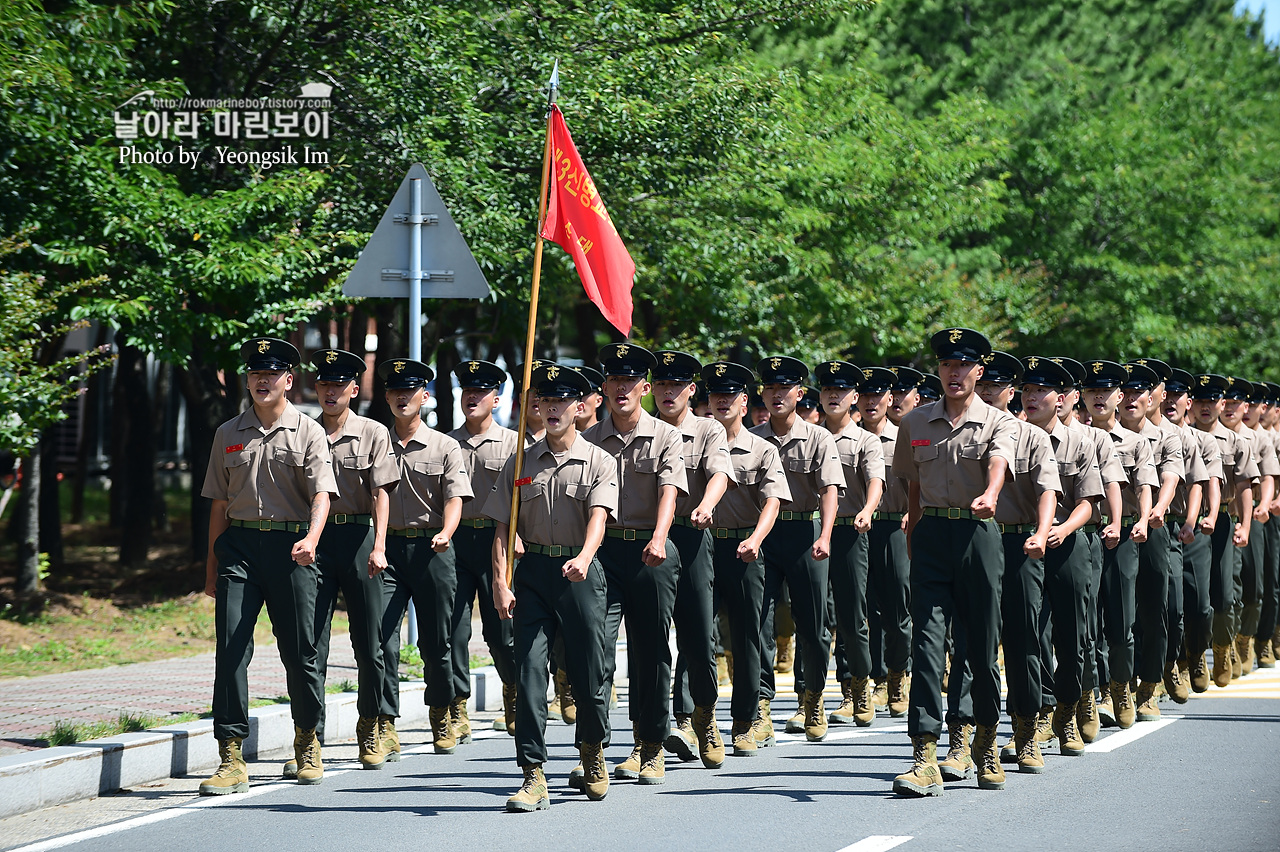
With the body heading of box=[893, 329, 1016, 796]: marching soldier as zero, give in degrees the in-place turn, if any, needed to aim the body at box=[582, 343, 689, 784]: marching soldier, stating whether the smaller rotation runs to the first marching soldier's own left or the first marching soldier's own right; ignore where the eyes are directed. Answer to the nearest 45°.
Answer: approximately 90° to the first marching soldier's own right

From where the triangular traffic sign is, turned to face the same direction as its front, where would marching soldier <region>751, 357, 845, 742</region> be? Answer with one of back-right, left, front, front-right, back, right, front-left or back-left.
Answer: back-right

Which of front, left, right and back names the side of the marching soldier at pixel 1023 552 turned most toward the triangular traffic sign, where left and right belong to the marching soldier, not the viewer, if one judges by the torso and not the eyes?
right

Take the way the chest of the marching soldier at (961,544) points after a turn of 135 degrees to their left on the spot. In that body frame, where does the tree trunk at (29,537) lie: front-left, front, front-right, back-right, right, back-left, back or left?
left

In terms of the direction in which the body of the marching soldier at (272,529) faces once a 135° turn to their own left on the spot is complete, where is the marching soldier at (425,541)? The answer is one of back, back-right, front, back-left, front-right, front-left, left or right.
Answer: front

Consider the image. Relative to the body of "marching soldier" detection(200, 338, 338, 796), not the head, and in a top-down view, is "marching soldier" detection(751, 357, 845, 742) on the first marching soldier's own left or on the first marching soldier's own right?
on the first marching soldier's own left

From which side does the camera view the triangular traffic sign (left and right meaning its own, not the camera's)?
back

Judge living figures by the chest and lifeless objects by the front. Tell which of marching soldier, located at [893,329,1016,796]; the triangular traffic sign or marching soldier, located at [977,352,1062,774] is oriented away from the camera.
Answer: the triangular traffic sign

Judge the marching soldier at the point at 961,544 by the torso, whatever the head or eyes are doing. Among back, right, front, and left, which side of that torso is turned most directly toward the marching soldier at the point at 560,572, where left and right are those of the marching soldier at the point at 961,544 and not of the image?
right

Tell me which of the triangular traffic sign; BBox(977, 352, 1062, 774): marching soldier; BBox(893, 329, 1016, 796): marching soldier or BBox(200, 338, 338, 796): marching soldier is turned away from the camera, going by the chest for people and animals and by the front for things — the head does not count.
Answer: the triangular traffic sign

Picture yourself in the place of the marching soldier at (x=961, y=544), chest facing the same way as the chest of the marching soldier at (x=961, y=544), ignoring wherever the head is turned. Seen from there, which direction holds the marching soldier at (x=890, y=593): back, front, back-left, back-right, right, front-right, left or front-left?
back

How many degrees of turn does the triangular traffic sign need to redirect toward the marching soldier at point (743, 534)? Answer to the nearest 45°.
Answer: approximately 135° to its right
